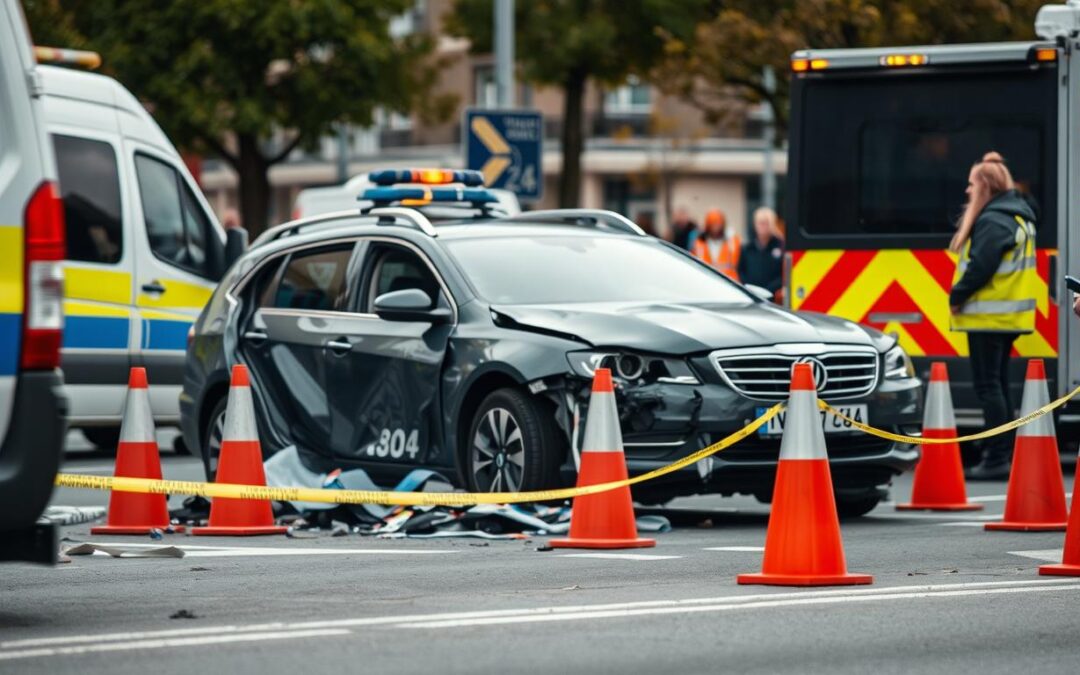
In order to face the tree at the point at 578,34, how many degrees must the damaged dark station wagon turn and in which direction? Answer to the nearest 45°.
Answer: approximately 135° to its left

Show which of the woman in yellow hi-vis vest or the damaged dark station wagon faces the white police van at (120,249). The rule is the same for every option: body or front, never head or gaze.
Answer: the woman in yellow hi-vis vest

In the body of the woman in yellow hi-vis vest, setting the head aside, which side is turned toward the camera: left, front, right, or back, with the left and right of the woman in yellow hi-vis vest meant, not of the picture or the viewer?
left

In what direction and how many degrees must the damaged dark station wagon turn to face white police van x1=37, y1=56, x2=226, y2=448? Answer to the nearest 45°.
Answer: approximately 180°

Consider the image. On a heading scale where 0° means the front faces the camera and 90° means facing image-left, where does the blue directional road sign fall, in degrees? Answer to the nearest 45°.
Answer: approximately 0°

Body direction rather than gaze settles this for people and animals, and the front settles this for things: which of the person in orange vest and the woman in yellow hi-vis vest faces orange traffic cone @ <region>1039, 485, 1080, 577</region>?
the person in orange vest

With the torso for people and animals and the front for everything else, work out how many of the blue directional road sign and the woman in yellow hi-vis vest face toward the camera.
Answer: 1

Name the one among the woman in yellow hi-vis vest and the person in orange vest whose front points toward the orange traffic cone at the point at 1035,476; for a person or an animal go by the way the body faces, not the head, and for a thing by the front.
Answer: the person in orange vest

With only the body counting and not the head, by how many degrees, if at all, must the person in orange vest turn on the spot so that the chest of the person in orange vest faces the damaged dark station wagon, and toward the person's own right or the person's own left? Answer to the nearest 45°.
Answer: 0° — they already face it

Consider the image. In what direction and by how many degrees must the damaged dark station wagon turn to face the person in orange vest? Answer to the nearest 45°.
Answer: approximately 135° to its left

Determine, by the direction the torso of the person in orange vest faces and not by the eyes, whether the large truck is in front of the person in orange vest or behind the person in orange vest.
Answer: in front

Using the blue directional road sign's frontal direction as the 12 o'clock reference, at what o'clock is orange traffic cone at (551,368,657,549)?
The orange traffic cone is roughly at 12 o'clock from the blue directional road sign.

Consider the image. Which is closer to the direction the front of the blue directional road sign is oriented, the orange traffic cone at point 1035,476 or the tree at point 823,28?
the orange traffic cone

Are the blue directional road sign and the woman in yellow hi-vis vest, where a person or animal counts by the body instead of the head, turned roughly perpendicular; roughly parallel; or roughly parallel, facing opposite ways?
roughly perpendicular

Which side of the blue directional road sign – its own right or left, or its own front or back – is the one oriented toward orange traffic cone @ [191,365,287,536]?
front
